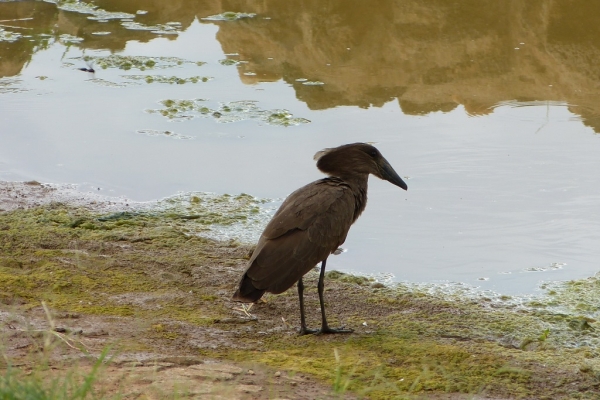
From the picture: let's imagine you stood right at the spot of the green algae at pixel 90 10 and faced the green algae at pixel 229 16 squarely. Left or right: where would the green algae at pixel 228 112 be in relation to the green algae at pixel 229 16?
right

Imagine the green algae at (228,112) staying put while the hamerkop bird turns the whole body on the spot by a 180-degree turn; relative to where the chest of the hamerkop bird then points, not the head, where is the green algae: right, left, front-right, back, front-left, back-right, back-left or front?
right

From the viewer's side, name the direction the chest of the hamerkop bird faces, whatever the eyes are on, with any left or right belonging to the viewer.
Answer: facing to the right of the viewer

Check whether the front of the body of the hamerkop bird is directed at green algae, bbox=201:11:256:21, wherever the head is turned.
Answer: no

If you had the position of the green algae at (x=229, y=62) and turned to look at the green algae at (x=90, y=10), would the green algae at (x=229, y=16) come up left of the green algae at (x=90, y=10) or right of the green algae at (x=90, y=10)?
right

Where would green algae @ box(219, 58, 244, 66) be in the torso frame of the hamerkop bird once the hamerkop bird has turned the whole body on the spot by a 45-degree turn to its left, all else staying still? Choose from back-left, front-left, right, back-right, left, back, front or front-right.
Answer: front-left

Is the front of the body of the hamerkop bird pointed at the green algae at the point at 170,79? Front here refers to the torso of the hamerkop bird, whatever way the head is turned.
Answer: no

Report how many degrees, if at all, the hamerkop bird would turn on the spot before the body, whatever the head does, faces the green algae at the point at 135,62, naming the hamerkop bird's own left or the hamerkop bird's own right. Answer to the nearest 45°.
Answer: approximately 90° to the hamerkop bird's own left

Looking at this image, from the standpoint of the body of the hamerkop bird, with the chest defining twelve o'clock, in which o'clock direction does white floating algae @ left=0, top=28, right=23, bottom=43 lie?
The white floating algae is roughly at 8 o'clock from the hamerkop bird.

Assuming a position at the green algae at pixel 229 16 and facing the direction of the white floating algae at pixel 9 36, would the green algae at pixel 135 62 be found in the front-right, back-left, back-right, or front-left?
front-left

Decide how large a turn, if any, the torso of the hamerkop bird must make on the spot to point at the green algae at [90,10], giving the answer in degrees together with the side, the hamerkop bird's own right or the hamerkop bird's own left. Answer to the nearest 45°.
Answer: approximately 90° to the hamerkop bird's own left

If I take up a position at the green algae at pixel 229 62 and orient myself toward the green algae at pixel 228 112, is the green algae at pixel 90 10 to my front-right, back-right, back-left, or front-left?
back-right
